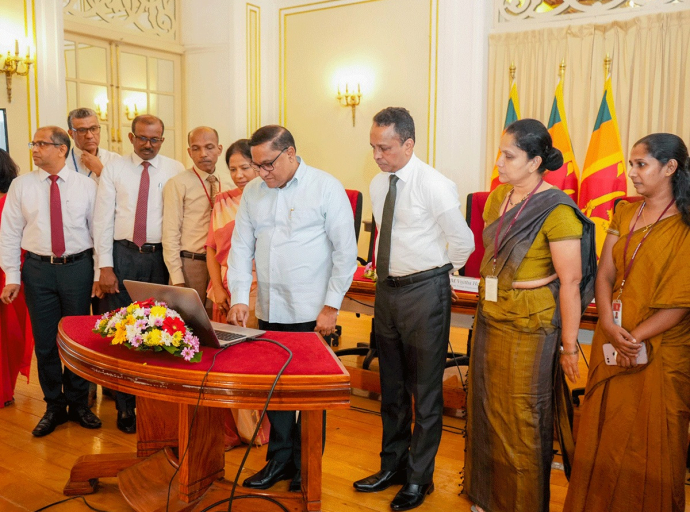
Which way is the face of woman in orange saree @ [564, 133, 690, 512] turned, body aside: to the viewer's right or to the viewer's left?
to the viewer's left

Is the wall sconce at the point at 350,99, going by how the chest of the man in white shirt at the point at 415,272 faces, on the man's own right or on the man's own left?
on the man's own right

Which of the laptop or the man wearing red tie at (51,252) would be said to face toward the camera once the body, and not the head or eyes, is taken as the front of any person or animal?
the man wearing red tie

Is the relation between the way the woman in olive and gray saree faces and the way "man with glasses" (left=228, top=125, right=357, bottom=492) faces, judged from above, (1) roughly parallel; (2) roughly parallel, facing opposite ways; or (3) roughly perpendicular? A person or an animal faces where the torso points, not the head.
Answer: roughly parallel

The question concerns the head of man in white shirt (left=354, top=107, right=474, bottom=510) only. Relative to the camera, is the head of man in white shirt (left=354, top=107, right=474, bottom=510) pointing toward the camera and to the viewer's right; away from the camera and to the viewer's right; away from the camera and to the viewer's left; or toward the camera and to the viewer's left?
toward the camera and to the viewer's left

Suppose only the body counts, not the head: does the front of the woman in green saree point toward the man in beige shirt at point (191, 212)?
no

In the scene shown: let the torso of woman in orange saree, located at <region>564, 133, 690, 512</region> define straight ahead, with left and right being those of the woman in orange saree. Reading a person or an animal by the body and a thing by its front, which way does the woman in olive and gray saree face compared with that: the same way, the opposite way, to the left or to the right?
the same way

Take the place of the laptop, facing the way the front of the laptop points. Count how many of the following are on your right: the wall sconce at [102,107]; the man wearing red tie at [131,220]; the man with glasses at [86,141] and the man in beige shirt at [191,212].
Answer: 0

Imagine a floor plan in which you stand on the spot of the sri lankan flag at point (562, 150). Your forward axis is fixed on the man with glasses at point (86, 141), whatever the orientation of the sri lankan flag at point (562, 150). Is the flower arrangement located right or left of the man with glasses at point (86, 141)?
left

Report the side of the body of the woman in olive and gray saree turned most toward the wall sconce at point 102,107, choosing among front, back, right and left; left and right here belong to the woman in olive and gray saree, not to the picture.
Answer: right

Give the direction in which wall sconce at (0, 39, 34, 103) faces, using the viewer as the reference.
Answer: facing the viewer and to the right of the viewer

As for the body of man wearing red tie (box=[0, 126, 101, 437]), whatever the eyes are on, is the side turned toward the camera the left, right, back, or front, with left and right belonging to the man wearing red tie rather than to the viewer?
front

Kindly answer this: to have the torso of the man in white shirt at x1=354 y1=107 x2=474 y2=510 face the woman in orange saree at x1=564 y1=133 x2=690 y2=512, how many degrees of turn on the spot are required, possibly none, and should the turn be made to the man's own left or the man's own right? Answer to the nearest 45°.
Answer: approximately 135° to the man's own left

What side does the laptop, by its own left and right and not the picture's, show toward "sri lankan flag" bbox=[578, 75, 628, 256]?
front

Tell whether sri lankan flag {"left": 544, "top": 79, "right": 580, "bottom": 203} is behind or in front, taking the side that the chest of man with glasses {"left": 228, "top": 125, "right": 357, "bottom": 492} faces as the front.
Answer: behind

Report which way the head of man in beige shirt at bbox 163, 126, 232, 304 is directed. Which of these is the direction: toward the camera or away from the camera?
toward the camera

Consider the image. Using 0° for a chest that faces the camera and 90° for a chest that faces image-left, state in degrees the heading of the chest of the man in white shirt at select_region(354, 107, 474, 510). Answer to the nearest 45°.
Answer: approximately 45°

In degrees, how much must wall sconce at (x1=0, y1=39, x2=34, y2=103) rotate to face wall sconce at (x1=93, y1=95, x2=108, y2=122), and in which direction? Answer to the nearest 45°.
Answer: approximately 90° to its left

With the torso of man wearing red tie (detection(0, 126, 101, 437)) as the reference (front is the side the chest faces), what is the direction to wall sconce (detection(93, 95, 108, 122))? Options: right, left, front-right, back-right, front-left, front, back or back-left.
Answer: back
